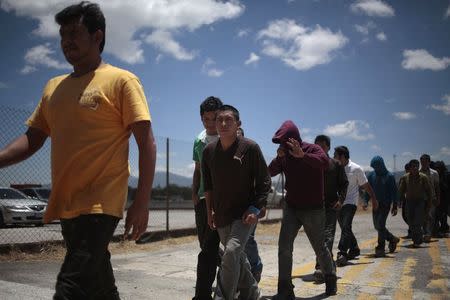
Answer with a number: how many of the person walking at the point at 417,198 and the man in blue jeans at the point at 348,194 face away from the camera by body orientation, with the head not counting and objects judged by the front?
0

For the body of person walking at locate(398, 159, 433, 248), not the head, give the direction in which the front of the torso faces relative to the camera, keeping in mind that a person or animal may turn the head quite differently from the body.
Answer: toward the camera

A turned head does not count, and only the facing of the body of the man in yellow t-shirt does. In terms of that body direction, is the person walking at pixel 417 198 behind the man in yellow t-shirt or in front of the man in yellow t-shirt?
behind

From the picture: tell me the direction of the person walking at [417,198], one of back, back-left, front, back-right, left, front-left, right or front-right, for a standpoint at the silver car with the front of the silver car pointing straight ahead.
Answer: front

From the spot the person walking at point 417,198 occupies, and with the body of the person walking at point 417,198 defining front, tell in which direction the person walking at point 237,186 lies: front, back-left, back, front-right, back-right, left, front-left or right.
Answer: front

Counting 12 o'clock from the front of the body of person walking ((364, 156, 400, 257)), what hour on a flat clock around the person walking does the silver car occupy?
The silver car is roughly at 2 o'clock from the person walking.

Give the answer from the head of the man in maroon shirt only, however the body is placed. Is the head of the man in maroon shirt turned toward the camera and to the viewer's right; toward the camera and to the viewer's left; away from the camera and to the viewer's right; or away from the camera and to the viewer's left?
toward the camera and to the viewer's left

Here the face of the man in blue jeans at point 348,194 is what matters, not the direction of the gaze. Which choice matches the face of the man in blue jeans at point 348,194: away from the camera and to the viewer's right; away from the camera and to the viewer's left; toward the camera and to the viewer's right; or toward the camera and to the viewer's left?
toward the camera and to the viewer's left

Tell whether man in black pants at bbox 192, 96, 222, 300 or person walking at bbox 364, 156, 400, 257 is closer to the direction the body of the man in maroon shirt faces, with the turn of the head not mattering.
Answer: the man in black pants

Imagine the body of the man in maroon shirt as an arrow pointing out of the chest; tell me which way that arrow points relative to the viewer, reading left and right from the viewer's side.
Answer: facing the viewer and to the left of the viewer
